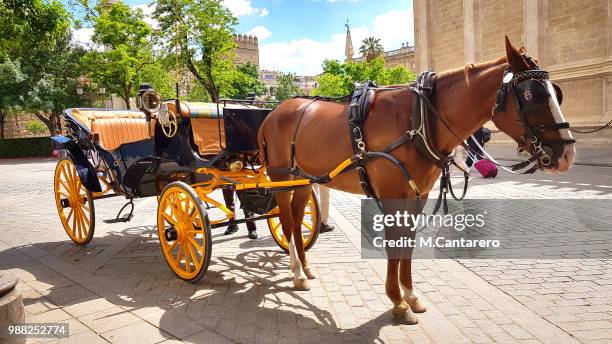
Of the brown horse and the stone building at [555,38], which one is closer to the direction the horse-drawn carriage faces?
the brown horse

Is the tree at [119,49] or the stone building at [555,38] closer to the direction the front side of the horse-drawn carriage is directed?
the stone building

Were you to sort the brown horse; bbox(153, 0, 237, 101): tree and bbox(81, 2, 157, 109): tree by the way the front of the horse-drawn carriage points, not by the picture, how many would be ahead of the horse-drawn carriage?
1

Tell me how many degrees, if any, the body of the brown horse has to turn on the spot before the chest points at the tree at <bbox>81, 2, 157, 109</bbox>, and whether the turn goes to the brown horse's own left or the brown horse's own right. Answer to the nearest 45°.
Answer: approximately 180°

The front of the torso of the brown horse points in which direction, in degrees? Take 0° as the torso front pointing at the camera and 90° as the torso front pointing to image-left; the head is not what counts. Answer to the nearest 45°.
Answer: approximately 315°

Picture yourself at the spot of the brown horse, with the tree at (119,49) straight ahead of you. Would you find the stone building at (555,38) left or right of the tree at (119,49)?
right

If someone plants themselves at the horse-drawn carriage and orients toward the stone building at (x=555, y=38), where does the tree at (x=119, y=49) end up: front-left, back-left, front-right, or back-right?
front-left

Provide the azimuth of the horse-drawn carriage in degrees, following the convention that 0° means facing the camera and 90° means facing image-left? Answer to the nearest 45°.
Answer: approximately 315°

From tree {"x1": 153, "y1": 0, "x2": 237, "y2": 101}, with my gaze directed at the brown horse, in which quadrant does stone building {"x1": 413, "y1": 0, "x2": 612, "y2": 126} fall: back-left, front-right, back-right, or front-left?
front-left

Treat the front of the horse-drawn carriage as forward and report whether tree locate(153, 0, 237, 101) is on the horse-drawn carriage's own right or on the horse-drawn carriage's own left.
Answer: on the horse-drawn carriage's own left

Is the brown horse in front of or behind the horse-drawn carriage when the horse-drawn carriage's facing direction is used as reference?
in front

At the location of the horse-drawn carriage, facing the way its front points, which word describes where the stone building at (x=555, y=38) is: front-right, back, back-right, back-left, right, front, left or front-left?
left

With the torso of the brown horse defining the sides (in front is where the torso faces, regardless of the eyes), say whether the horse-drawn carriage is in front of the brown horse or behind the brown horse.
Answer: behind

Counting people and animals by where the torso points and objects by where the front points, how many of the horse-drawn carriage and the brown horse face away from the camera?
0
